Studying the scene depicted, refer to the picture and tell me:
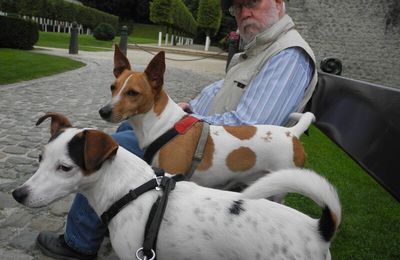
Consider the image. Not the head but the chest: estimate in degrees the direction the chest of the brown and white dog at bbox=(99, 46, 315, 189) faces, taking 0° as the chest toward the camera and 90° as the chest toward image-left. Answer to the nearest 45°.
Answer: approximately 90°

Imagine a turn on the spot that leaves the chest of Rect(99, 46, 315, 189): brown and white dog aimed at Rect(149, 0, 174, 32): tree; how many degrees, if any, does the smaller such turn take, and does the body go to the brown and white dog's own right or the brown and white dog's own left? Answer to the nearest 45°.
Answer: approximately 90° to the brown and white dog's own right

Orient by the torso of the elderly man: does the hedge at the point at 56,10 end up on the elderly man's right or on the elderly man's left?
on the elderly man's right

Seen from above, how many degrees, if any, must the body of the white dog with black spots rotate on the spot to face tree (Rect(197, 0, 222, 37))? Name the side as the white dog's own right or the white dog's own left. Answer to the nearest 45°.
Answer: approximately 90° to the white dog's own right

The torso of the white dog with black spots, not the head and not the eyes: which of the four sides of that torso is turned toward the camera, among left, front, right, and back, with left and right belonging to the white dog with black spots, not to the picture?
left

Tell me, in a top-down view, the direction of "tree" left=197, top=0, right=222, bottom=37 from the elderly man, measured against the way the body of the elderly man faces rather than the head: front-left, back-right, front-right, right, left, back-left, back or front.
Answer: back-right

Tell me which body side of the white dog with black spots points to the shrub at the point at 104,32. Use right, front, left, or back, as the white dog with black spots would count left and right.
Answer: right

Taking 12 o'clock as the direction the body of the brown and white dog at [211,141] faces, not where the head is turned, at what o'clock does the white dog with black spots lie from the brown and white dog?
The white dog with black spots is roughly at 9 o'clock from the brown and white dog.

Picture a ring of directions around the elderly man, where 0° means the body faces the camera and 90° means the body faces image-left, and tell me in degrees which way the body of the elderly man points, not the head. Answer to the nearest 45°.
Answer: approximately 45°

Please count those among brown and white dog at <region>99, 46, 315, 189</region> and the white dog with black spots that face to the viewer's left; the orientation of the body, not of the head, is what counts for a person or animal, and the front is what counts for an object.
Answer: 2

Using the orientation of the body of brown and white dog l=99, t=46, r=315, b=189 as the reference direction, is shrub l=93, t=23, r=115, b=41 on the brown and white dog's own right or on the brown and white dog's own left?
on the brown and white dog's own right
